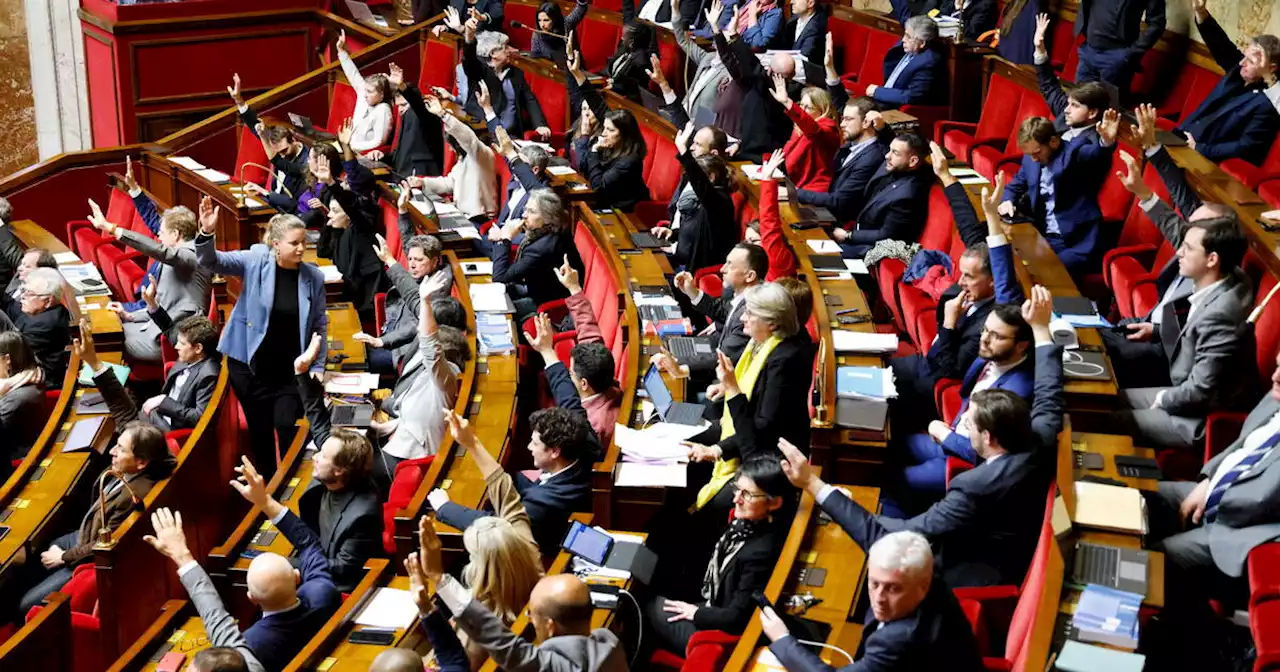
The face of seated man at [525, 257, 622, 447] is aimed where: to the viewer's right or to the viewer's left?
to the viewer's left

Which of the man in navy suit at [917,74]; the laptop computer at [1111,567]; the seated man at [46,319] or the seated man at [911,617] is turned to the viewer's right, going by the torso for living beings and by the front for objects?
the laptop computer

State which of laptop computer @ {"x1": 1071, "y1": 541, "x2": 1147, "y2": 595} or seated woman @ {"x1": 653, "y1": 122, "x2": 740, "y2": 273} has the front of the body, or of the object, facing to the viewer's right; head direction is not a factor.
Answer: the laptop computer

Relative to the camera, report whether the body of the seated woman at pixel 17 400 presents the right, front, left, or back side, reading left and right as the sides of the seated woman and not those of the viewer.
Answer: left

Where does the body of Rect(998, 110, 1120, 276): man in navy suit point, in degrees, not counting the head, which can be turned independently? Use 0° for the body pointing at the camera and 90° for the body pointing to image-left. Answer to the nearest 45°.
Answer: approximately 45°

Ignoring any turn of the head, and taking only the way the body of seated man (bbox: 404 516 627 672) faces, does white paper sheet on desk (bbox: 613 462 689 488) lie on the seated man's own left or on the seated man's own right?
on the seated man's own right

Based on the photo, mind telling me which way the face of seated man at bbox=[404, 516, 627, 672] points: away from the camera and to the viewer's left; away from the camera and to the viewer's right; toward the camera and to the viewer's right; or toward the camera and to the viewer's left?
away from the camera and to the viewer's left

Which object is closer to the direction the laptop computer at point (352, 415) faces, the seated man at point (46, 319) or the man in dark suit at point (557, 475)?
the man in dark suit
